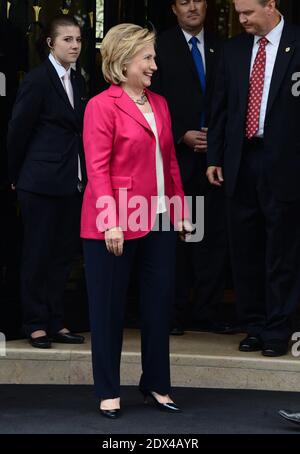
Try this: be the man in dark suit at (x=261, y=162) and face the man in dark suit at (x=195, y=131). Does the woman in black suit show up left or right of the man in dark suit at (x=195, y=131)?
left

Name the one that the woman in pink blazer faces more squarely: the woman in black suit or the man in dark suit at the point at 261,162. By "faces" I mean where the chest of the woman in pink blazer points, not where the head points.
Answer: the man in dark suit

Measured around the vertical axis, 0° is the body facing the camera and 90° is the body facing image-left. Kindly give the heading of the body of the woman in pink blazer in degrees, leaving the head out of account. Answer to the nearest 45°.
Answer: approximately 315°

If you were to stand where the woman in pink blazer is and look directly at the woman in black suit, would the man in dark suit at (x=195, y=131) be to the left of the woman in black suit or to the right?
right

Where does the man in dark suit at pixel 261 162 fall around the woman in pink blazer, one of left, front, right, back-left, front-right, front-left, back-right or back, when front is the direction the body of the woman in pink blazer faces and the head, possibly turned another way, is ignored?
left

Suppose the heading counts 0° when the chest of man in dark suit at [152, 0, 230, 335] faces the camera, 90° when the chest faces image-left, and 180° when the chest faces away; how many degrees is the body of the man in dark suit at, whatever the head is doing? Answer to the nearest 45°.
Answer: approximately 315°

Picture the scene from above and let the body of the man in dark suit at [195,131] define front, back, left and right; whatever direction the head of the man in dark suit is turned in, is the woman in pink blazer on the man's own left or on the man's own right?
on the man's own right

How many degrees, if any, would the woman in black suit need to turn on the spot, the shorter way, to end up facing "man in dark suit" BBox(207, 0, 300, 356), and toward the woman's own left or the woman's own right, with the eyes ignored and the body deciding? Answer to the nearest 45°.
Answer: approximately 45° to the woman's own left

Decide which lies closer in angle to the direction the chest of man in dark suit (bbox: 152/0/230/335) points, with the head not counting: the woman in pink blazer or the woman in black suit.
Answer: the woman in pink blazer
